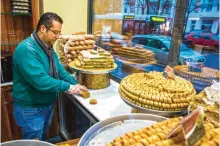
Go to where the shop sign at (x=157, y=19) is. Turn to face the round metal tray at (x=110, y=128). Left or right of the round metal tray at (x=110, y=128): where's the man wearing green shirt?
right

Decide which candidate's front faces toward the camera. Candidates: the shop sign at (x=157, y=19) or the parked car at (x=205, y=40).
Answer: the shop sign

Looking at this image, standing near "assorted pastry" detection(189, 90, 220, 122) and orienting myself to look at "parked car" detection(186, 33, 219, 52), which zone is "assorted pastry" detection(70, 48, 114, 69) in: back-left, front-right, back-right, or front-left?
front-left

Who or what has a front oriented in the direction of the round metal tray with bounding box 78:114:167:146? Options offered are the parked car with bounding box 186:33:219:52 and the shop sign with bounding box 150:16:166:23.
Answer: the shop sign

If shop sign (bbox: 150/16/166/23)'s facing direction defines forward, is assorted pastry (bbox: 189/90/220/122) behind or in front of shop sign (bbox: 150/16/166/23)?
in front

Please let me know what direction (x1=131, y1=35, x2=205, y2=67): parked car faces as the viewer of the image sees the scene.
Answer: facing the viewer and to the right of the viewer

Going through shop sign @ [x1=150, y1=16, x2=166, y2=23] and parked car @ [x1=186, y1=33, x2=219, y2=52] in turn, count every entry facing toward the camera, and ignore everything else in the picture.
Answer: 1

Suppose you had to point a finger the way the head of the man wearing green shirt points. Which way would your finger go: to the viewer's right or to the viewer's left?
to the viewer's right

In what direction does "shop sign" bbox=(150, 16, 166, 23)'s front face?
toward the camera

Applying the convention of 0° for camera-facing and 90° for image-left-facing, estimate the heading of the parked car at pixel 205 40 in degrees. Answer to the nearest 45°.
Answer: approximately 135°
